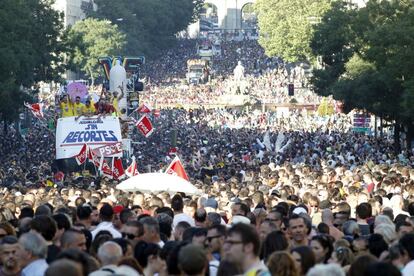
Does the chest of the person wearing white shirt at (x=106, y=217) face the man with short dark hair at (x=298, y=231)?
no

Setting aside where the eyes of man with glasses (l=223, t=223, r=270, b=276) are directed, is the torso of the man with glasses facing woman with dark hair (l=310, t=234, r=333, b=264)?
no

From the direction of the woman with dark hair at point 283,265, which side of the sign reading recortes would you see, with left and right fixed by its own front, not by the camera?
front
